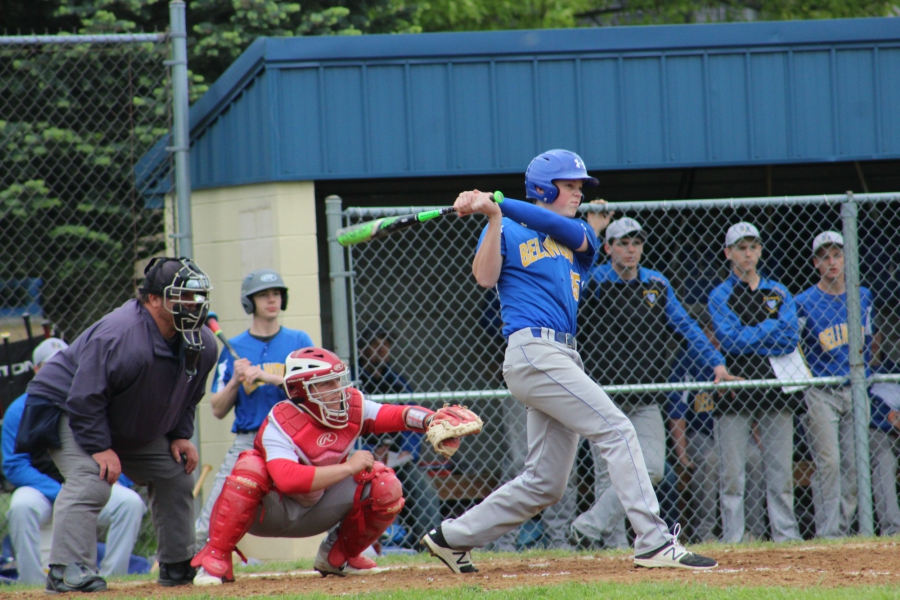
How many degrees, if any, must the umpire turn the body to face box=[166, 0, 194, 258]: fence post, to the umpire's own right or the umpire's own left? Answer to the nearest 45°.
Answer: approximately 135° to the umpire's own left

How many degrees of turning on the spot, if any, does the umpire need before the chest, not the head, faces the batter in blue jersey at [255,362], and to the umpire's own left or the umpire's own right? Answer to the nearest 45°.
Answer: approximately 90° to the umpire's own left

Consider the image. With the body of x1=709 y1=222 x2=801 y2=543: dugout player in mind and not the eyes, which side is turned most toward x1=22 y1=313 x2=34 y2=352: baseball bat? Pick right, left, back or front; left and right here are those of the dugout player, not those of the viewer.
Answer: right

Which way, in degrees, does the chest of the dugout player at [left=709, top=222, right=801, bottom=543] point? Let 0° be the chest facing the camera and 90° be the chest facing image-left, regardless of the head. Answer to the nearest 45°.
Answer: approximately 0°

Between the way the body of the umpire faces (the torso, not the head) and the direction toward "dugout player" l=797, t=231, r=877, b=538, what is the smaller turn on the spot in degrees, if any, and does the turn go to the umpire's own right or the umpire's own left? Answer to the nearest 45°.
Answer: approximately 45° to the umpire's own left

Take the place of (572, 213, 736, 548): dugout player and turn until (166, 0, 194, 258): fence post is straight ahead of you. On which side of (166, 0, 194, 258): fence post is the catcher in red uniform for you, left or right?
left

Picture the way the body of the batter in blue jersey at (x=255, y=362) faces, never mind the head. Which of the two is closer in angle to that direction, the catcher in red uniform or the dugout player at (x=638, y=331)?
the catcher in red uniform
